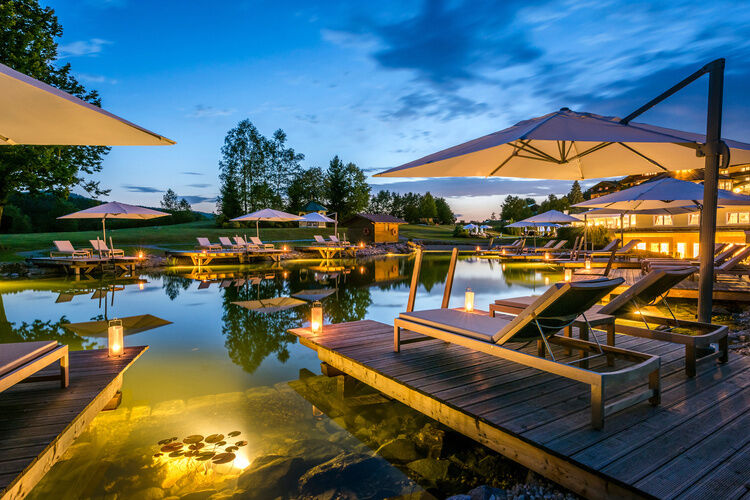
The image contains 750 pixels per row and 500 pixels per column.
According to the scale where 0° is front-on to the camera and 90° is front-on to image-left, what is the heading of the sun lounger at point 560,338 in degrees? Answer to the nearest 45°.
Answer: approximately 135°

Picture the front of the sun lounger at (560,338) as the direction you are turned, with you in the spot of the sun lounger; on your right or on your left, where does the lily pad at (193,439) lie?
on your left
